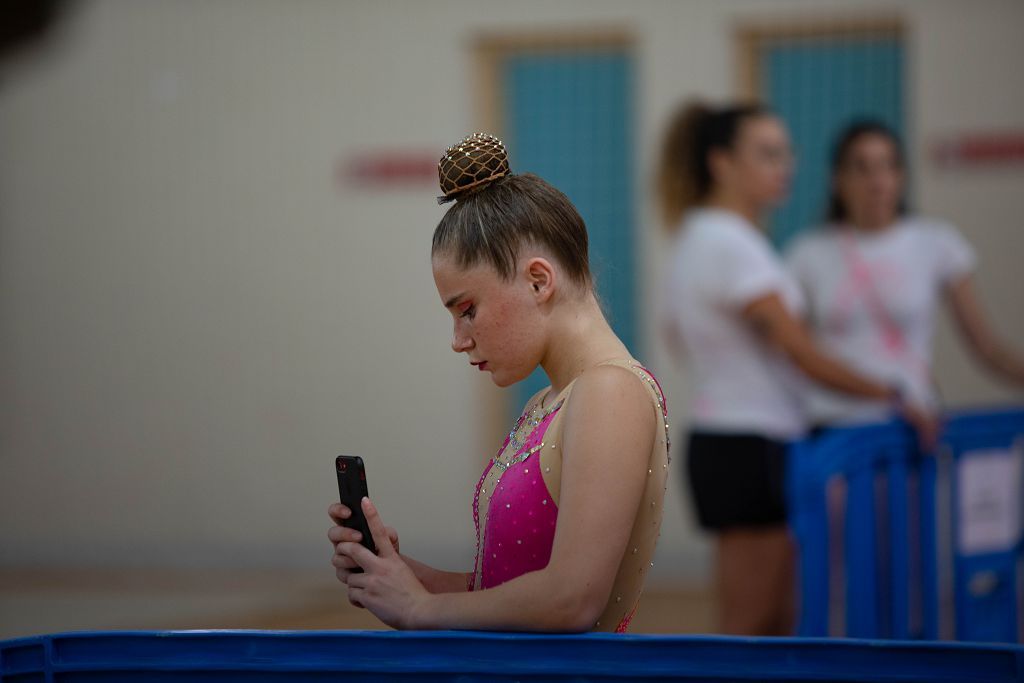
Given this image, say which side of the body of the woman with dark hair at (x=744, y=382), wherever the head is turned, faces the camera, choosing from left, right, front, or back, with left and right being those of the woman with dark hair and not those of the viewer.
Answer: right

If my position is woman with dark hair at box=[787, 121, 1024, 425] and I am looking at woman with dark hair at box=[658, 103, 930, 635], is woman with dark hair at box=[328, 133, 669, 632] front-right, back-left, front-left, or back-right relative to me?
front-left

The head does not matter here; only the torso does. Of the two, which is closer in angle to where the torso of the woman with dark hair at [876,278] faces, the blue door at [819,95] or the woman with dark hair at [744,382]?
the woman with dark hair

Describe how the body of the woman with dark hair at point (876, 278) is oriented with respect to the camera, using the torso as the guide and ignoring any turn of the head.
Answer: toward the camera

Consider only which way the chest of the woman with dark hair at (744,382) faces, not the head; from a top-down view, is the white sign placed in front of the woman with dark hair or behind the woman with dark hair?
in front

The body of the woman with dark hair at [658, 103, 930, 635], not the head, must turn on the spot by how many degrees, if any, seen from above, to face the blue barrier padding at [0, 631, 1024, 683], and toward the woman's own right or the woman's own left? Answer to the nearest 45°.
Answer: approximately 90° to the woman's own right

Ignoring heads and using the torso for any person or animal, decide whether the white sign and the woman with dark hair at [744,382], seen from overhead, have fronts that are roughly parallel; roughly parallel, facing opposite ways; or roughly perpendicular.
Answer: roughly perpendicular

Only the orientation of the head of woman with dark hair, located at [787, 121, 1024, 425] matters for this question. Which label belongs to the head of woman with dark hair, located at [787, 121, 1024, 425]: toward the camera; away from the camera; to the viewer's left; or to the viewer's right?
toward the camera

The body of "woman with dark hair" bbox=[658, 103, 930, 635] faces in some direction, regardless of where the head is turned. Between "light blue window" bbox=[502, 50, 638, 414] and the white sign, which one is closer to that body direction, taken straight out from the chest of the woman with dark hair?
the white sign

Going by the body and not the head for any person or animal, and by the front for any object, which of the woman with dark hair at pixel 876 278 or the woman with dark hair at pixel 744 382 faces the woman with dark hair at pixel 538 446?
the woman with dark hair at pixel 876 278

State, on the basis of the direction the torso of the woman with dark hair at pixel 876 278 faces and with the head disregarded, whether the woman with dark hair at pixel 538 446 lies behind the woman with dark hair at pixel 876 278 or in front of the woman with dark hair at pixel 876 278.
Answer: in front

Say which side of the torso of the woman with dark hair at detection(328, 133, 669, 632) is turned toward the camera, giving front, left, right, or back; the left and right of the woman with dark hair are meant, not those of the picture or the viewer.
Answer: left

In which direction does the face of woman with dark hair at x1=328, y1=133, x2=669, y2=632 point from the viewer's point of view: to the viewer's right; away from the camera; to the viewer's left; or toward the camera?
to the viewer's left

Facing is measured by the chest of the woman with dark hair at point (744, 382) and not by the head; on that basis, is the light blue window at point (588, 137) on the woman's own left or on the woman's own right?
on the woman's own left

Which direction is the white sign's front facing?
toward the camera
